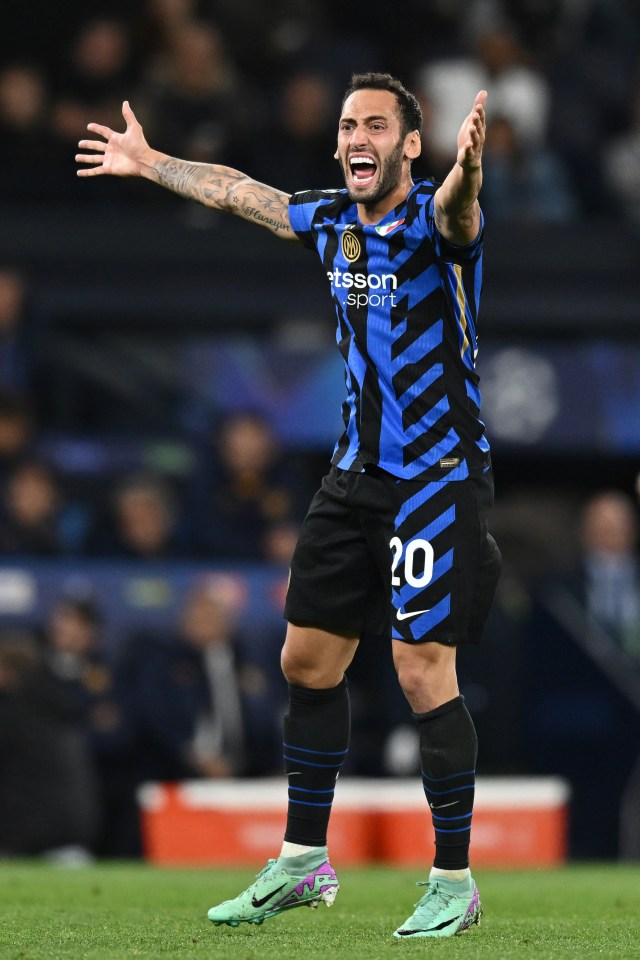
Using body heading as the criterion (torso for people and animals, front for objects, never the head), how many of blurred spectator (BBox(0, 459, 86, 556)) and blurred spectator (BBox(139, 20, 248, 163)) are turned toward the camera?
2

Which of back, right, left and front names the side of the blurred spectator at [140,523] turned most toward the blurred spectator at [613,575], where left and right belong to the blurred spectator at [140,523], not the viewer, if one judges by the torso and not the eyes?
left
